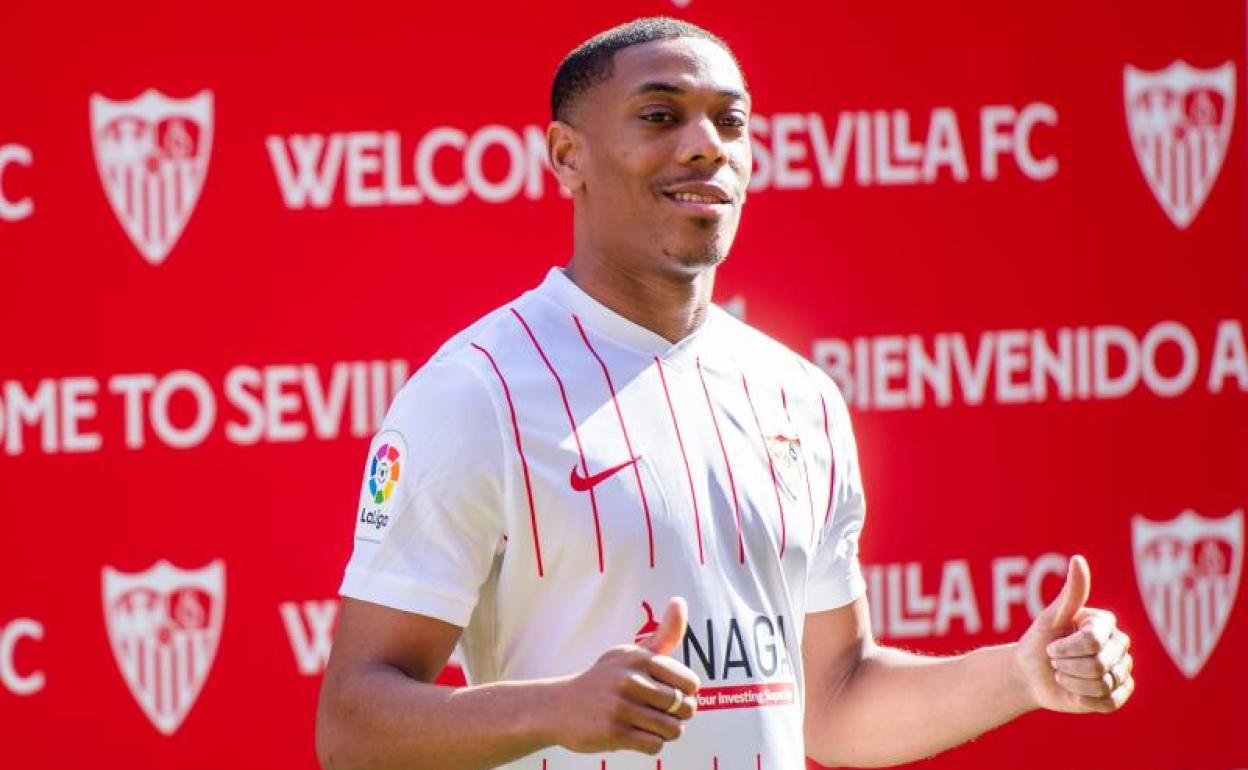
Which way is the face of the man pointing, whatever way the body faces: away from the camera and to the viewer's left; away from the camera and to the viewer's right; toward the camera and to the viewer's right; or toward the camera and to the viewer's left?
toward the camera and to the viewer's right

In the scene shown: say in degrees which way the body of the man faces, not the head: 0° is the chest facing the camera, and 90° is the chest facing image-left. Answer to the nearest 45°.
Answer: approximately 315°
